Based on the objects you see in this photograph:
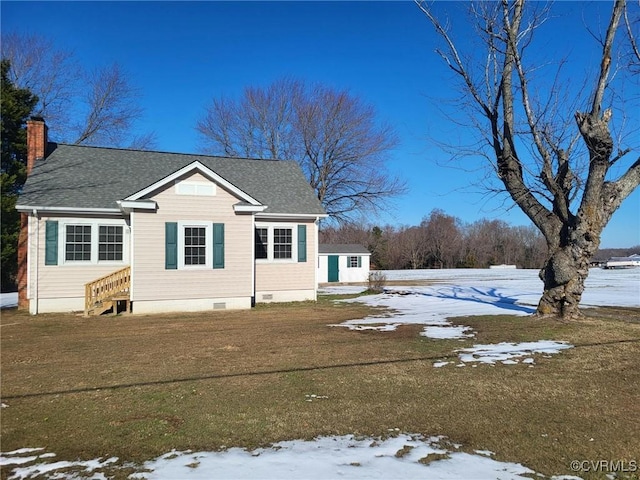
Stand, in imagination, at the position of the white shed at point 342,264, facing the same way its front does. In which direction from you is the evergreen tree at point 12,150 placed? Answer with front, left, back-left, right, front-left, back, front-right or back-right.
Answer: front-right

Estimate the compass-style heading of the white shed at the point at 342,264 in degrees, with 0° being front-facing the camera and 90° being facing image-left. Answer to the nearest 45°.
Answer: approximately 0°

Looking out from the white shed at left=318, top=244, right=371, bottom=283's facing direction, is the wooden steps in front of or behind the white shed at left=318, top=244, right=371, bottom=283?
in front
